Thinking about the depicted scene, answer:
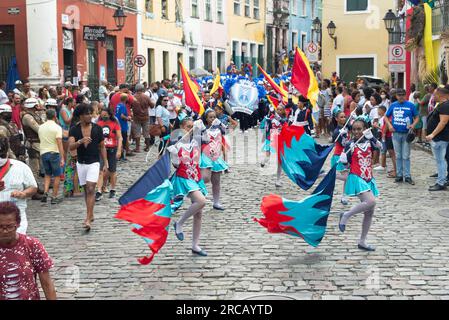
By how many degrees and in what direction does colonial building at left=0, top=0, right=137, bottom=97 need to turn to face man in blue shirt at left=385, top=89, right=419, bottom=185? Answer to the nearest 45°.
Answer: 0° — it already faces them

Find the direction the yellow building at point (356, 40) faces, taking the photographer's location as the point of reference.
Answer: facing the viewer

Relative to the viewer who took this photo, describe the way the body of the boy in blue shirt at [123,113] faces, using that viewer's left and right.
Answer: facing to the right of the viewer

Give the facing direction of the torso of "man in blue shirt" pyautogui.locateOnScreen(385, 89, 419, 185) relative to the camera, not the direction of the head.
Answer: toward the camera

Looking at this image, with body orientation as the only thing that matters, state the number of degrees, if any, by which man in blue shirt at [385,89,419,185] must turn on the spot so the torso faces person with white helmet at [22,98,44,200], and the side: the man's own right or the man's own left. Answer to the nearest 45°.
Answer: approximately 45° to the man's own right

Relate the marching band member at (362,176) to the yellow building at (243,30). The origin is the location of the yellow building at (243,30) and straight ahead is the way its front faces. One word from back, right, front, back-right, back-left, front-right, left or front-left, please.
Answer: front-right

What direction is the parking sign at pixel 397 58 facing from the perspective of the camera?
toward the camera

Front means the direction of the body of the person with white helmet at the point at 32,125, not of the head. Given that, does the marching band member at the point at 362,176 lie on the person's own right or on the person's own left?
on the person's own right

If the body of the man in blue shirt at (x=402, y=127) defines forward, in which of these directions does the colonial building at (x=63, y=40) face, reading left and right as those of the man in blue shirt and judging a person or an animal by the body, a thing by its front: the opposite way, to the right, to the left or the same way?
to the left

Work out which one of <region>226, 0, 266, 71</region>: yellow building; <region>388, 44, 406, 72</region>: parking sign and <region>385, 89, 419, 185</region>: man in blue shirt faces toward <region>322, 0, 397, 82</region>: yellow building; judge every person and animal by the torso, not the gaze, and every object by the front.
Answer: <region>226, 0, 266, 71</region>: yellow building

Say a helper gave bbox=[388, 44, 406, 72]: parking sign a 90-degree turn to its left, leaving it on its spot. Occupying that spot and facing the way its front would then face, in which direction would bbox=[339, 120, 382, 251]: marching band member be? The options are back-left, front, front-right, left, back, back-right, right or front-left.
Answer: right

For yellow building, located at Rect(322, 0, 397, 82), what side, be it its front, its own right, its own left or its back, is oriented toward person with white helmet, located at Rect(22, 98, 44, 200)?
front

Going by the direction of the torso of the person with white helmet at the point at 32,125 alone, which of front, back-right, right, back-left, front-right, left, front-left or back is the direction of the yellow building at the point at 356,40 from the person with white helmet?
front-left
